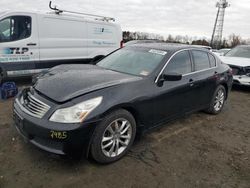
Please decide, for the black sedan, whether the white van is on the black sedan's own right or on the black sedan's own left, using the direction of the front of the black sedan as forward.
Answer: on the black sedan's own right

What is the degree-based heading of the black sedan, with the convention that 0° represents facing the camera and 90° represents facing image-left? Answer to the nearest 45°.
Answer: approximately 45°

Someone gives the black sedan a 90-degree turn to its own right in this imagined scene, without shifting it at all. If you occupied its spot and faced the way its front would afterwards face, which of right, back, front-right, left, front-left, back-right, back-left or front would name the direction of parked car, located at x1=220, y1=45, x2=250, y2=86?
right

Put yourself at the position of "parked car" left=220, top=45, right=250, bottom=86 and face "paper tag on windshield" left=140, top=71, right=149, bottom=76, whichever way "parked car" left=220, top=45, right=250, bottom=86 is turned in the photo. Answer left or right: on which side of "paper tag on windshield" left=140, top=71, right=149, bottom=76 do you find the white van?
right
